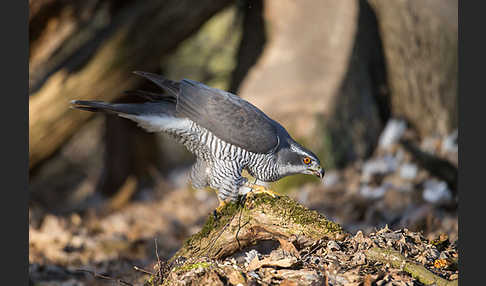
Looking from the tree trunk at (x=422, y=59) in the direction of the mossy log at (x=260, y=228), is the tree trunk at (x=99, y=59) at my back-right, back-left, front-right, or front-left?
front-right

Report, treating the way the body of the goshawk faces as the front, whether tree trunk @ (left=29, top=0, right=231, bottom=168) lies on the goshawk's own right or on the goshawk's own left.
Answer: on the goshawk's own left

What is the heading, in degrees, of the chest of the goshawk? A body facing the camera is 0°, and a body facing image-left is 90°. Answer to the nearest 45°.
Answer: approximately 270°
